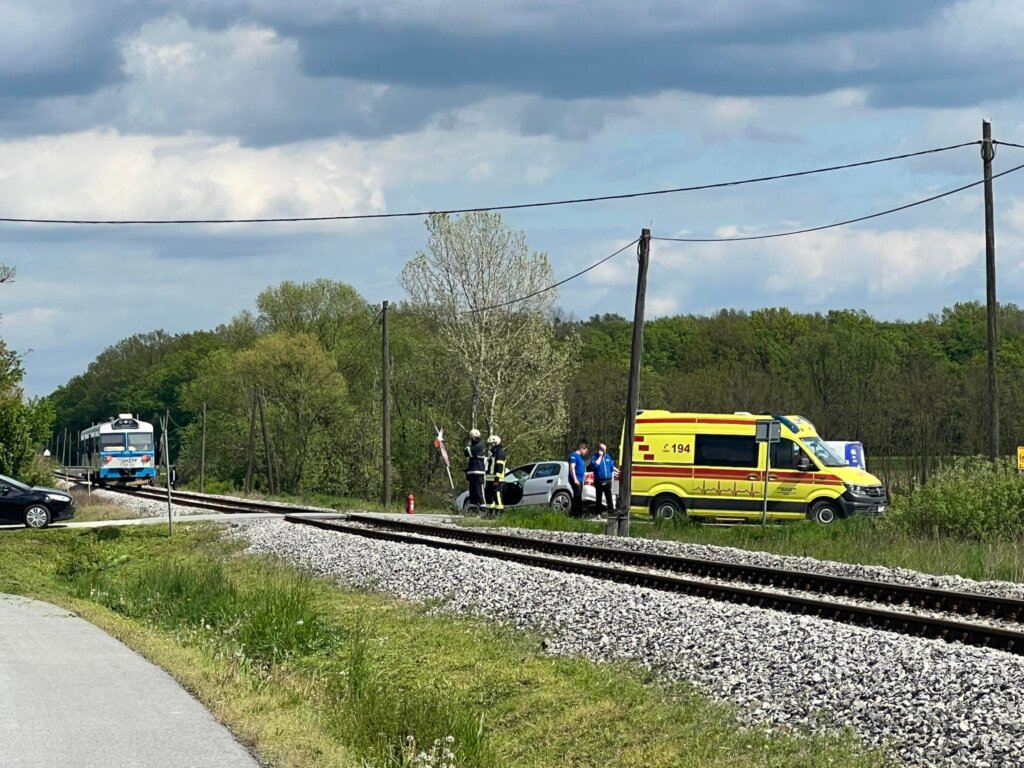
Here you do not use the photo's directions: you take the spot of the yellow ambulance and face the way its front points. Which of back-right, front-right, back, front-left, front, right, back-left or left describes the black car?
back

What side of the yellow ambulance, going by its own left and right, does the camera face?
right

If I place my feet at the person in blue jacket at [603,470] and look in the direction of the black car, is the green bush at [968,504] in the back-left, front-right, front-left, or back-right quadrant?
back-left

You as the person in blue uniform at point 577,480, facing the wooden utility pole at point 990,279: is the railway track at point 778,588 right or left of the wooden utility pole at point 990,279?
right

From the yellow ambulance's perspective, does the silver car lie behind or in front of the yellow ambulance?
behind

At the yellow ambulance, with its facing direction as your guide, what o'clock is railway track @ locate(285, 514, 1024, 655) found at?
The railway track is roughly at 3 o'clock from the yellow ambulance.

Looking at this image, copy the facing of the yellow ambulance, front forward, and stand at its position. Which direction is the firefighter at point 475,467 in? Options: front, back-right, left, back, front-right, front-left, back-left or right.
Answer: back

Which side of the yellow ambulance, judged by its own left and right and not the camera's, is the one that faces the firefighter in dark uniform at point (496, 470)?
back
